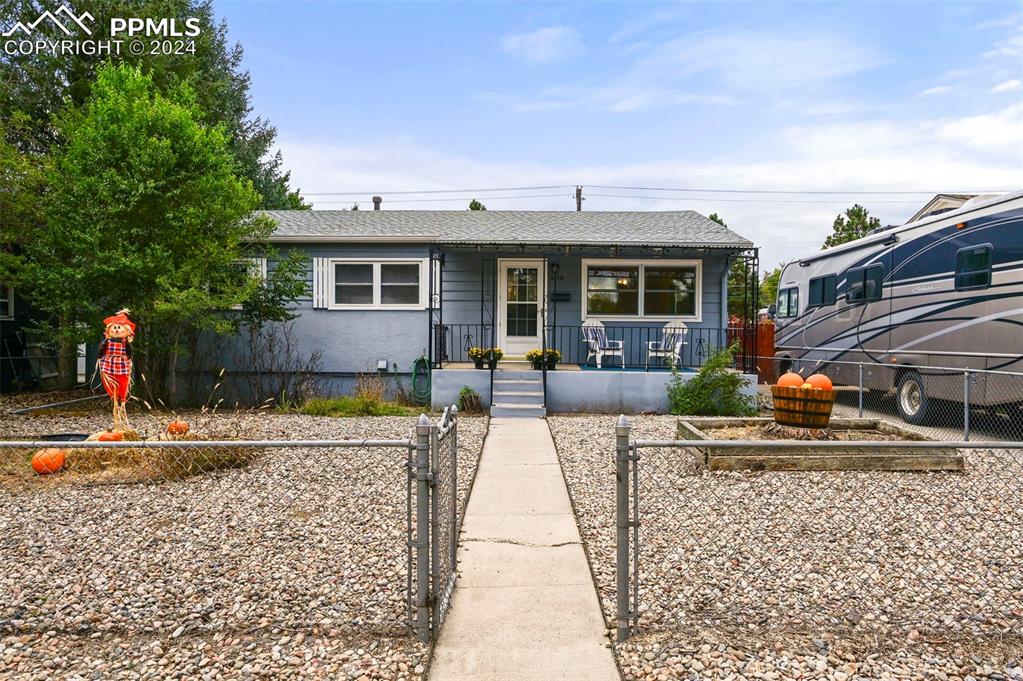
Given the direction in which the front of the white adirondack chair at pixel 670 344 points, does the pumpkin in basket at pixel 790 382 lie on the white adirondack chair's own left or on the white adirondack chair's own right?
on the white adirondack chair's own left

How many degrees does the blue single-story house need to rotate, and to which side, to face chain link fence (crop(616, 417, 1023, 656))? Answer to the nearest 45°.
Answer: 0° — it already faces it

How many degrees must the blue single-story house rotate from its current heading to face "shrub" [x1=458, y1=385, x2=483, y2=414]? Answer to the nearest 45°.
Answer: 0° — it already faces it

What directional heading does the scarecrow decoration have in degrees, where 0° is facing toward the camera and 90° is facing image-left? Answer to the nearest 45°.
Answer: approximately 0°

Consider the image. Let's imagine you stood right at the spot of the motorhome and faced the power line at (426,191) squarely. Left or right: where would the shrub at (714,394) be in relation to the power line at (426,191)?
left

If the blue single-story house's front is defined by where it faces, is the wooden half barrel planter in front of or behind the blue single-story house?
in front

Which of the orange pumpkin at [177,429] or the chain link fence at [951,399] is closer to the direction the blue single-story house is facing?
the orange pumpkin

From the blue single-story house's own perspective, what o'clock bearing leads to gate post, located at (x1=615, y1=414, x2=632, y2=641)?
The gate post is roughly at 12 o'clock from the blue single-story house.

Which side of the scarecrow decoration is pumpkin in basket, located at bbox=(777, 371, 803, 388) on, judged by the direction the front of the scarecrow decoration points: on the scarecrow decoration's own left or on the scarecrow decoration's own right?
on the scarecrow decoration's own left

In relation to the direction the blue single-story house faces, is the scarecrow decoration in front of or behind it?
in front

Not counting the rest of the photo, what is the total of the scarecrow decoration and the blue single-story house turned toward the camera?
2
